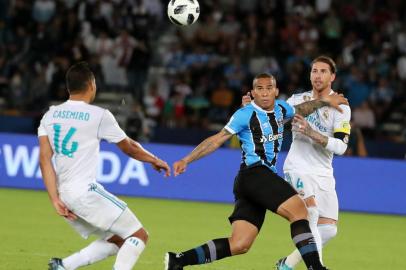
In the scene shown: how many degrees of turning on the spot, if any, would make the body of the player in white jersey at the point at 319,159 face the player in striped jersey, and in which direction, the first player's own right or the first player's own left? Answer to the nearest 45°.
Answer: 0° — they already face them

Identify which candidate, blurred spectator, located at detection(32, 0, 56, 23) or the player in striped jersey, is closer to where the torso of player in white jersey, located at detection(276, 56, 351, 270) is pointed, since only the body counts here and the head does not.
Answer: the player in striped jersey

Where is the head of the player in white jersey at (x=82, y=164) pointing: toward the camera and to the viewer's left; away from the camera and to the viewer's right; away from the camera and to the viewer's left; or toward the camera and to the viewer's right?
away from the camera and to the viewer's right

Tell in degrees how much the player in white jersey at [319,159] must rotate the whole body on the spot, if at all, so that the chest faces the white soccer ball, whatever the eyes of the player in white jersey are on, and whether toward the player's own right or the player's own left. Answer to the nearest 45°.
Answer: approximately 90° to the player's own right

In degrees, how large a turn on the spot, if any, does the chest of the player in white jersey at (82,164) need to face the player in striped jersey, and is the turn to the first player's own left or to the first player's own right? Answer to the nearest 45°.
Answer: approximately 45° to the first player's own right

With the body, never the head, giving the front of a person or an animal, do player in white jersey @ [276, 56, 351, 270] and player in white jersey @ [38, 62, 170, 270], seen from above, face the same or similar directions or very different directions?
very different directions

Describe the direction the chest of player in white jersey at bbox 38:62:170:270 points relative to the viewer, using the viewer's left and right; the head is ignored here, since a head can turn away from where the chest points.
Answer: facing away from the viewer and to the right of the viewer

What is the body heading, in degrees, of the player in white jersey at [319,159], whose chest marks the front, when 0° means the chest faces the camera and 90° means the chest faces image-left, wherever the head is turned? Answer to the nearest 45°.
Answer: approximately 45°
